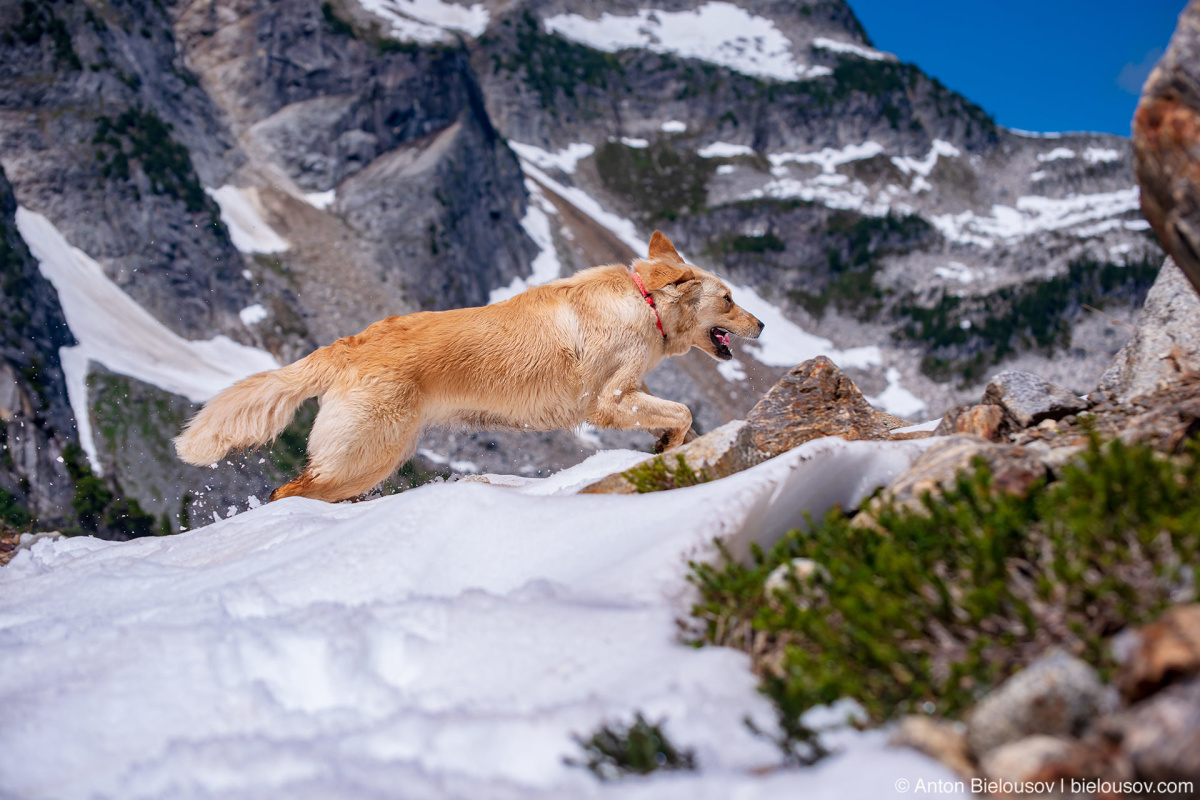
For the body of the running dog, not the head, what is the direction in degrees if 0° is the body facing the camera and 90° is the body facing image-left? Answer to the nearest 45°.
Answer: approximately 270°

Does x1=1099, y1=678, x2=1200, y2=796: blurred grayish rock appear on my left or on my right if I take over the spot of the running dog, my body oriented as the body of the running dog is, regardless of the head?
on my right

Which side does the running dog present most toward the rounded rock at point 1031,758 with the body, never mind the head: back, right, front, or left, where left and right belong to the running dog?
right

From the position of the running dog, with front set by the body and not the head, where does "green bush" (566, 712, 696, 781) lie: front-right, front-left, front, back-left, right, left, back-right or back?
right

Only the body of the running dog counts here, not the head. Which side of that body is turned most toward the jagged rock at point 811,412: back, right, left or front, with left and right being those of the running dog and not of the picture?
front

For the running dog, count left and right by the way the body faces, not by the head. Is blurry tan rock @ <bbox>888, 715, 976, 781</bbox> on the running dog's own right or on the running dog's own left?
on the running dog's own right

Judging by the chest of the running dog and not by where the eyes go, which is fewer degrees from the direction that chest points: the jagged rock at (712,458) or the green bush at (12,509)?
the jagged rock

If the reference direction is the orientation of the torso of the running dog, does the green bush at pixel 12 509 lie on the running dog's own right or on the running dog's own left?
on the running dog's own left
